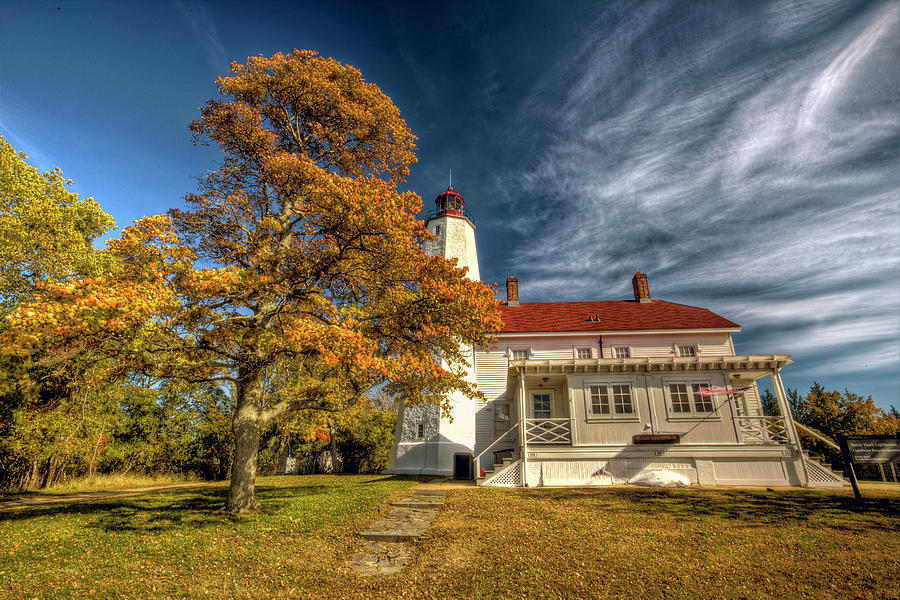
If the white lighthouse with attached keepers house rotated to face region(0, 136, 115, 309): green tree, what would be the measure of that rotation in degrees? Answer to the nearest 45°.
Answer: approximately 45° to its right

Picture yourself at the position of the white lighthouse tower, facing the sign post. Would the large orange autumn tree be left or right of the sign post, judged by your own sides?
right

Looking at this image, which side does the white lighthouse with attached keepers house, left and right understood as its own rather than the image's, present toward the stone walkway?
front

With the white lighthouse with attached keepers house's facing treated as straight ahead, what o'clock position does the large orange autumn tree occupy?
The large orange autumn tree is roughly at 1 o'clock from the white lighthouse with attached keepers house.

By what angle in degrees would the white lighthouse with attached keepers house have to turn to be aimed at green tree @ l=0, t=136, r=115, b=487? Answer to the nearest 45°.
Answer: approximately 45° to its right

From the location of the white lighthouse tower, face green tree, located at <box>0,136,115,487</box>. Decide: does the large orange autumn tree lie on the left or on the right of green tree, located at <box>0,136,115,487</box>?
left

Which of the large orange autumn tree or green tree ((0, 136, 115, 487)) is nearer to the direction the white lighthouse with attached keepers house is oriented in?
the large orange autumn tree

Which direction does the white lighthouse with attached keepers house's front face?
toward the camera

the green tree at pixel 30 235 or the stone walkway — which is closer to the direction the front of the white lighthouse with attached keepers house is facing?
the stone walkway
